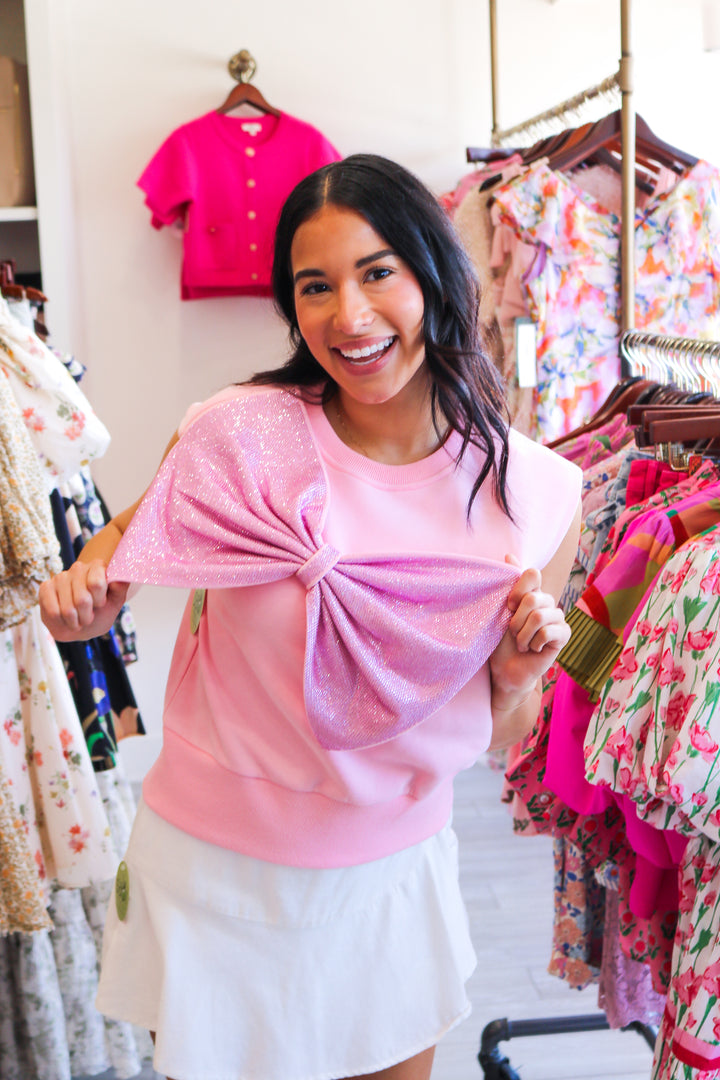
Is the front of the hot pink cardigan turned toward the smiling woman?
yes

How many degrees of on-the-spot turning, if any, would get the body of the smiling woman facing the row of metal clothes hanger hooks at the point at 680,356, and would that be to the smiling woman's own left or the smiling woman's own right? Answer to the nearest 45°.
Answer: approximately 135° to the smiling woman's own left

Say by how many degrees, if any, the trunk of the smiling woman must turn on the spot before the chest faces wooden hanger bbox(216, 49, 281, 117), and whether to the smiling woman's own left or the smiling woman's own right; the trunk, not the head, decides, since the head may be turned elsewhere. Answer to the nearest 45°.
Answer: approximately 180°

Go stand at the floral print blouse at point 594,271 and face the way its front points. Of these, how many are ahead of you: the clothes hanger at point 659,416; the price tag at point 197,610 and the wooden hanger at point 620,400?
3

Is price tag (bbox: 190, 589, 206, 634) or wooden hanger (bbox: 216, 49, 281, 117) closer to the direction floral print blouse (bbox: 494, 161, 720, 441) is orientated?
the price tag
